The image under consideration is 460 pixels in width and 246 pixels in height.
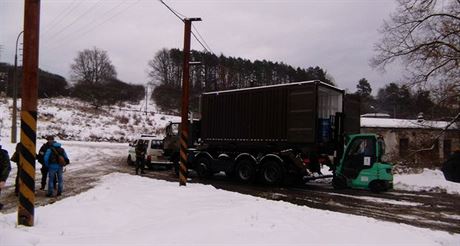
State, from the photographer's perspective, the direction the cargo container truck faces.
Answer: facing away from the viewer and to the left of the viewer
